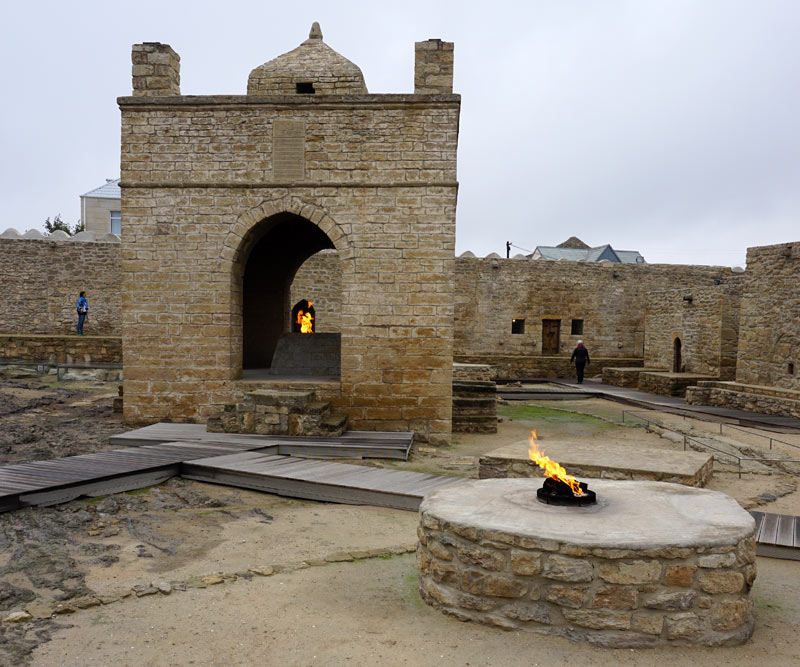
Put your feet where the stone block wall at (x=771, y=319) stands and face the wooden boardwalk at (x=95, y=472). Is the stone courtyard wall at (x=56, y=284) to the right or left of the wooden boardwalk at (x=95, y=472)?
right

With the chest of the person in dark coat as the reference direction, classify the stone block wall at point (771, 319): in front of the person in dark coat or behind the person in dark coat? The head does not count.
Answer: behind
